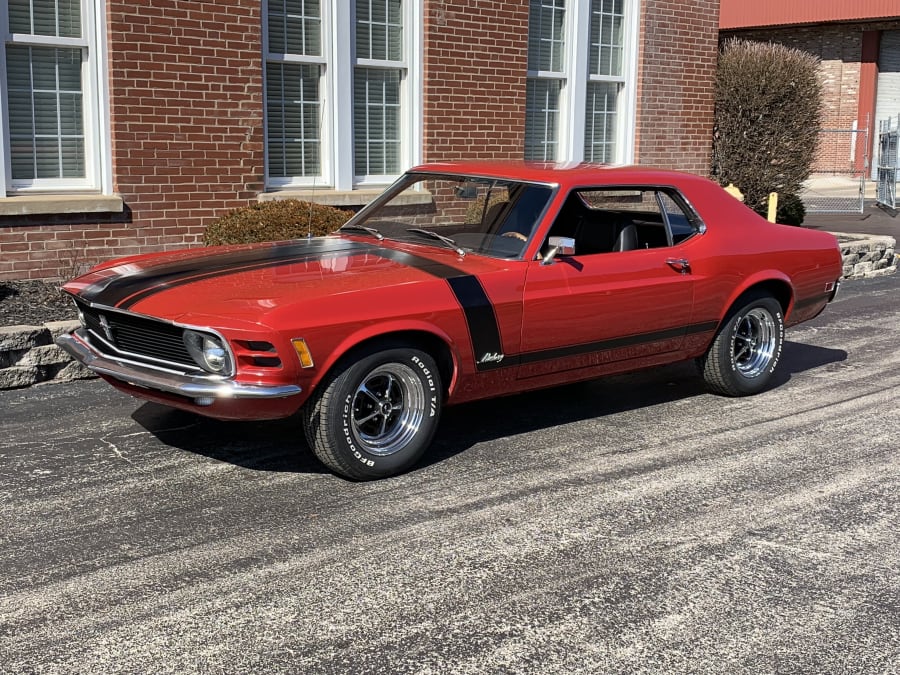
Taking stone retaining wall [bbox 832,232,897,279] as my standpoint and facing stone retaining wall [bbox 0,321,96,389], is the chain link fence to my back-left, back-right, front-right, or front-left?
back-right

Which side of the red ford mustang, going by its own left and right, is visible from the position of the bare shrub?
back

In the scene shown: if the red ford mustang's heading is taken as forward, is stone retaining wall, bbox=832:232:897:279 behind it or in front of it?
behind

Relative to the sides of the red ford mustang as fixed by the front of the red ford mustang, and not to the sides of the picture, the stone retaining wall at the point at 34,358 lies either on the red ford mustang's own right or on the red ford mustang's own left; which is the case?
on the red ford mustang's own right

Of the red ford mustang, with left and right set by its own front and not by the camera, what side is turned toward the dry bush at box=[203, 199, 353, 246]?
right

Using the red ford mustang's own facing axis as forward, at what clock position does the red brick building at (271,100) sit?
The red brick building is roughly at 4 o'clock from the red ford mustang.

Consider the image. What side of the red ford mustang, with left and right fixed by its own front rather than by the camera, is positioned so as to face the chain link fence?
back

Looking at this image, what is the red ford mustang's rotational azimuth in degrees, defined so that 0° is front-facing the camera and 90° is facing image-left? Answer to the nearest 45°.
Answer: approximately 45°
